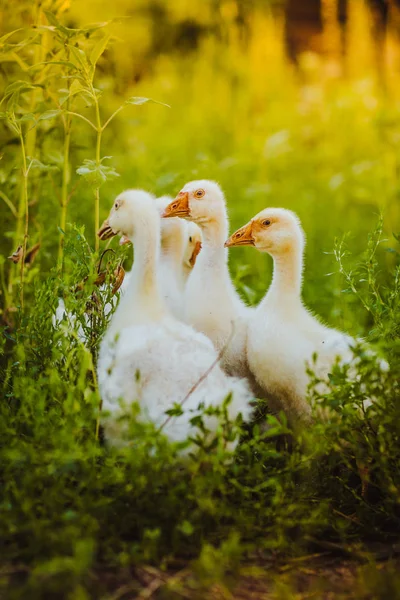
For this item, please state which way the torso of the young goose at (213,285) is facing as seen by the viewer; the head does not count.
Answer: to the viewer's left

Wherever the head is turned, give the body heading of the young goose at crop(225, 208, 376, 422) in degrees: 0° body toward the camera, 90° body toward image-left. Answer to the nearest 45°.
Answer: approximately 90°

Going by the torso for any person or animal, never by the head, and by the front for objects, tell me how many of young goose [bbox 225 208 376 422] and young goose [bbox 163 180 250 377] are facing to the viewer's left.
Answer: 2

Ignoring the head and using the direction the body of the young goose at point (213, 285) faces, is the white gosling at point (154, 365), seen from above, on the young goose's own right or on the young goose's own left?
on the young goose's own left
